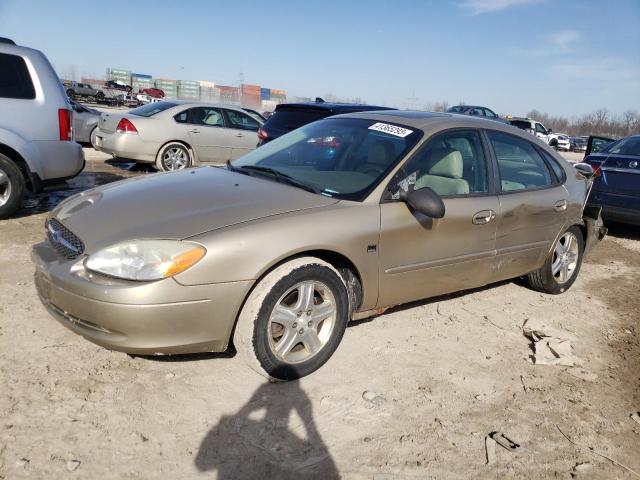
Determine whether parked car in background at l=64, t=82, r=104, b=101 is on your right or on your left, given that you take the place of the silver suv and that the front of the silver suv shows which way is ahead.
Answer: on your right

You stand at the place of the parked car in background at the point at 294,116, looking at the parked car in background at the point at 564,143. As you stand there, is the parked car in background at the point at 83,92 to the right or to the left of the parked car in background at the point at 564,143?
left

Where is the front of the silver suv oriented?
to the viewer's left

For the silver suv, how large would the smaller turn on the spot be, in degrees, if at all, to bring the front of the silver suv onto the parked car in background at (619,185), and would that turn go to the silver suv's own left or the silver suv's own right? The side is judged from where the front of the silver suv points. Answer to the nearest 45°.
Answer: approximately 180°

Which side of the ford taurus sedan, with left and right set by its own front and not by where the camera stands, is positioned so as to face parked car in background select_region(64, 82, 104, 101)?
right

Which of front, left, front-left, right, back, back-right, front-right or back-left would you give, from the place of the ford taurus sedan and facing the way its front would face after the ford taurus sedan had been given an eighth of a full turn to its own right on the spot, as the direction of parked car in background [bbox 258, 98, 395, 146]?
right

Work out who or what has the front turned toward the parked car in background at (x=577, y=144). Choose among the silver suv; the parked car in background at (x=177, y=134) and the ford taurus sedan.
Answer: the parked car in background at (x=177, y=134)

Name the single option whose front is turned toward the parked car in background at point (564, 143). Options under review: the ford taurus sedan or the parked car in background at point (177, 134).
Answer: the parked car in background at point (177, 134)

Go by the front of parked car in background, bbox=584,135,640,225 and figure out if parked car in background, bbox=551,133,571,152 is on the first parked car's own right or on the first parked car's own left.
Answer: on the first parked car's own left

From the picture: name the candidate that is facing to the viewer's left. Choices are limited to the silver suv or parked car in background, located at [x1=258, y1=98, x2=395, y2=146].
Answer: the silver suv

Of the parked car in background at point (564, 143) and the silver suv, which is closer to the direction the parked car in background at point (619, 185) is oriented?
the parked car in background

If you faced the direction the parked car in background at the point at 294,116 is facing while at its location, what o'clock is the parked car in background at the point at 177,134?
the parked car in background at the point at 177,134 is roughly at 9 o'clock from the parked car in background at the point at 294,116.
